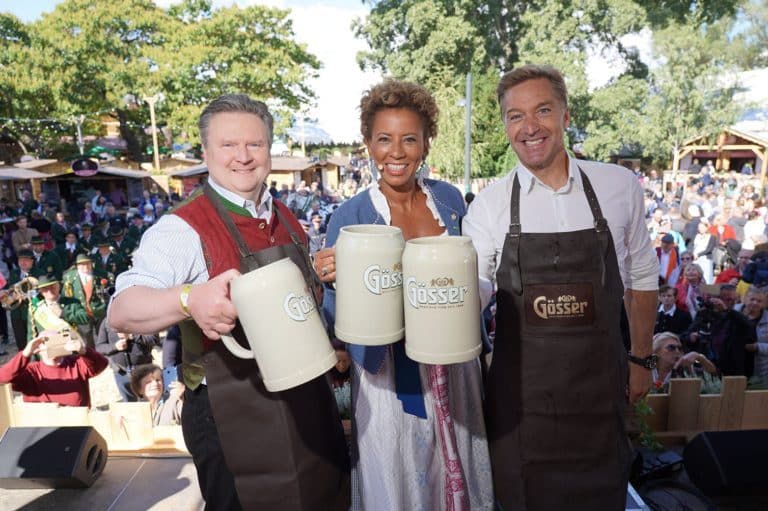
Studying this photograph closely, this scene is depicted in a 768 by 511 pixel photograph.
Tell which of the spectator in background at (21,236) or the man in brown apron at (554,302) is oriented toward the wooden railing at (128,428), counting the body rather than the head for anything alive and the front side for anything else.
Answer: the spectator in background

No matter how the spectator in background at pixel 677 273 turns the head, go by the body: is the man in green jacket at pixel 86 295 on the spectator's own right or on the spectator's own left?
on the spectator's own right

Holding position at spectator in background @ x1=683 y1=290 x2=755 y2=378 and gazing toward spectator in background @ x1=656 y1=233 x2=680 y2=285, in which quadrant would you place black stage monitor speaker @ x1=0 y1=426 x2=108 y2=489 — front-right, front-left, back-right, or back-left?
back-left

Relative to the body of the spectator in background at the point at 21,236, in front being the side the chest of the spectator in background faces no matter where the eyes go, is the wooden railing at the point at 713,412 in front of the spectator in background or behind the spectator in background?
in front

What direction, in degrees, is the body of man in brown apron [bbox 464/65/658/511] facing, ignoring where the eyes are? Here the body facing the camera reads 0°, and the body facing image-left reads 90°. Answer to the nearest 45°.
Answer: approximately 0°

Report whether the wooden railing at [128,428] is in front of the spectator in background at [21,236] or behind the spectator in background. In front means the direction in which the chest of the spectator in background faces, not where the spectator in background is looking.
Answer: in front

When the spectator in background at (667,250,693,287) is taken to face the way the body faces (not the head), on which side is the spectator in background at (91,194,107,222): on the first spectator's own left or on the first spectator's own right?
on the first spectator's own right

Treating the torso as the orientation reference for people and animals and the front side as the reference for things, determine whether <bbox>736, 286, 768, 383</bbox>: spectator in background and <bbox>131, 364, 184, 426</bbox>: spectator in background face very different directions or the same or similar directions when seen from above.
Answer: same or similar directions
